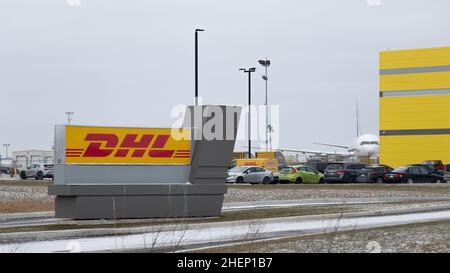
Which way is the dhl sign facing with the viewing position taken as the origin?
facing the viewer
